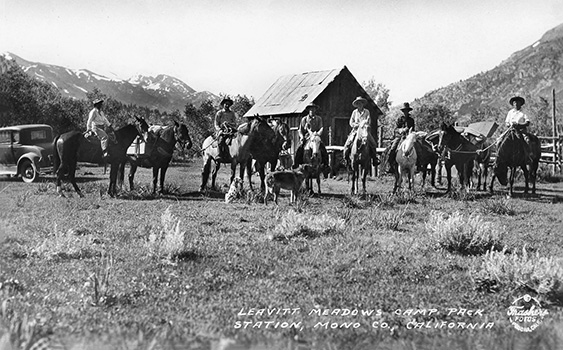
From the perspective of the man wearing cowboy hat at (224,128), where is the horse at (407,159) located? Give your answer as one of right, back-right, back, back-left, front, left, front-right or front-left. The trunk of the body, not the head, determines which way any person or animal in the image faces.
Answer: left

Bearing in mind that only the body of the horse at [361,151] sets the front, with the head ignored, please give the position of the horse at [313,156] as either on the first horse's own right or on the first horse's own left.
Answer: on the first horse's own right

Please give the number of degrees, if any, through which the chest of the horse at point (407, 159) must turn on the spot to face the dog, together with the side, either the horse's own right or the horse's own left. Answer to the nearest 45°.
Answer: approximately 45° to the horse's own right

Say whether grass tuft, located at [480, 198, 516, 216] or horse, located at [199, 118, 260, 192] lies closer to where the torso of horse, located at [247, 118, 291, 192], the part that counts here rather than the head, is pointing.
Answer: the grass tuft

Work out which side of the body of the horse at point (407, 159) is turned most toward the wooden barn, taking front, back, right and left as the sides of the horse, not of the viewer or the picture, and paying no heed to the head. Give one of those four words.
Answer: back

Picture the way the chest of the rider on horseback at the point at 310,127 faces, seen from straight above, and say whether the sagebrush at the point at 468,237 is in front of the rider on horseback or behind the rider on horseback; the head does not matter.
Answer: in front

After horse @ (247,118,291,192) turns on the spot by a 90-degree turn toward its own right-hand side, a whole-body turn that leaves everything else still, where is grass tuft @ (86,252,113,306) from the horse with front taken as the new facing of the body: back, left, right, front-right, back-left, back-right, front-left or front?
front-left

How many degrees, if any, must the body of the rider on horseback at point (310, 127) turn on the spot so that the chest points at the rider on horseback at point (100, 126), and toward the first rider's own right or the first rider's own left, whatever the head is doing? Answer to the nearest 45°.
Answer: approximately 45° to the first rider's own right

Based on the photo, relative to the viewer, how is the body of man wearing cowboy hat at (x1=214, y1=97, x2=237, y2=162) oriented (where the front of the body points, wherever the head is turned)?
toward the camera

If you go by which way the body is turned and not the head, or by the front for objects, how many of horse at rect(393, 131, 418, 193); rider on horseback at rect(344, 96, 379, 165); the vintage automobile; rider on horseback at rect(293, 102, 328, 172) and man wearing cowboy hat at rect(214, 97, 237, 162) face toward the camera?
4

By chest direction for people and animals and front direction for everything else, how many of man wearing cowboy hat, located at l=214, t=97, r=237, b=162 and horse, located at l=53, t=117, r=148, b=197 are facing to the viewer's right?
1

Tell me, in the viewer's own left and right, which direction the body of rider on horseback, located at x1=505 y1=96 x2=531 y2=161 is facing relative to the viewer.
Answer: facing the viewer and to the left of the viewer

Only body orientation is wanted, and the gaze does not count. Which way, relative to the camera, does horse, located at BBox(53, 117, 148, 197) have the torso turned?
to the viewer's right
